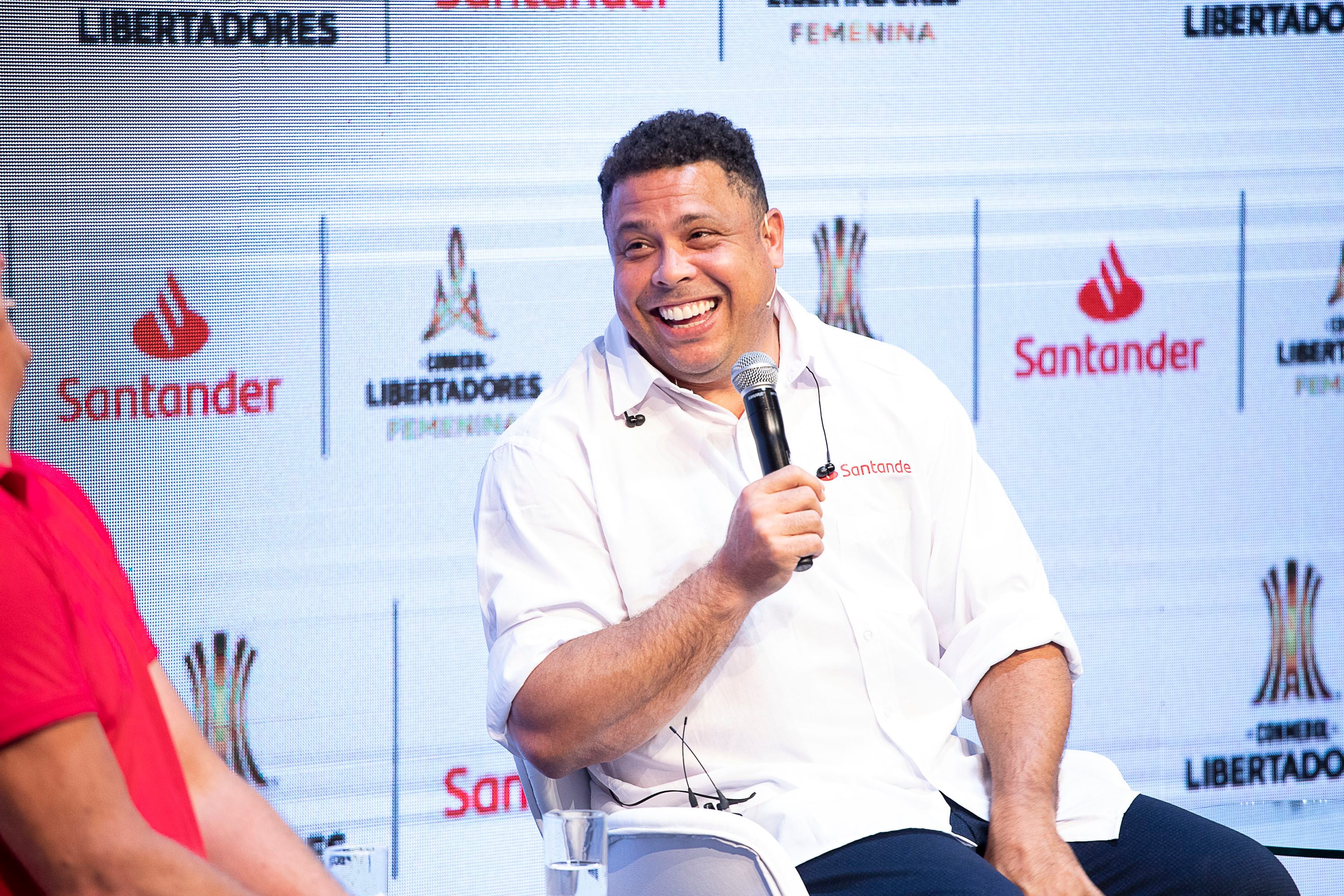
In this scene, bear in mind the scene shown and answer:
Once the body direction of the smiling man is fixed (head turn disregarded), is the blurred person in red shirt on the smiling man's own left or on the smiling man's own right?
on the smiling man's own right

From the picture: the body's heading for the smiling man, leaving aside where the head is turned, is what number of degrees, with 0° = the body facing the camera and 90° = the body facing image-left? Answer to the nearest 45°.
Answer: approximately 315°

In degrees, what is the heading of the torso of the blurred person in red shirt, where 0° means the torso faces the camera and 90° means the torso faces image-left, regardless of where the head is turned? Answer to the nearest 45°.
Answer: approximately 270°

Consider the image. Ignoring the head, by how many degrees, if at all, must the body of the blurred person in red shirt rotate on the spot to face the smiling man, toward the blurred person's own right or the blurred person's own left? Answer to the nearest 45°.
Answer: approximately 45° to the blurred person's own left

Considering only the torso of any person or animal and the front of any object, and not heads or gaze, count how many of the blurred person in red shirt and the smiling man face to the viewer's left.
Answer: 0
